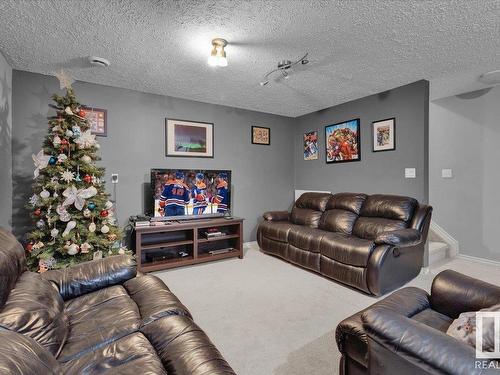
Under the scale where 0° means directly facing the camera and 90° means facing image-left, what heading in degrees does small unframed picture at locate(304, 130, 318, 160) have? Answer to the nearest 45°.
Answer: approximately 45°

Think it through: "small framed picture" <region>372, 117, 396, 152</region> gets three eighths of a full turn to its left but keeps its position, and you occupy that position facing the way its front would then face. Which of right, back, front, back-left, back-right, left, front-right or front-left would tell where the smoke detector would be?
back-right

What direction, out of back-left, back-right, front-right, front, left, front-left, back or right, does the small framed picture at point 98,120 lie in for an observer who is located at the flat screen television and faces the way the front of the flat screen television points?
right

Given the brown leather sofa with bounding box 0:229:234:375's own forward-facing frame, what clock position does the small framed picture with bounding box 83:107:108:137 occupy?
The small framed picture is roughly at 9 o'clock from the brown leather sofa.

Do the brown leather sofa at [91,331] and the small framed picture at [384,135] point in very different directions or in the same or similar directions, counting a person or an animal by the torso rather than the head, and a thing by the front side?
very different directions

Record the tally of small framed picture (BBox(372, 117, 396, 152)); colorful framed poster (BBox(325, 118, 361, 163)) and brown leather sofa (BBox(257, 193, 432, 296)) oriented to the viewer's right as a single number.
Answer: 0

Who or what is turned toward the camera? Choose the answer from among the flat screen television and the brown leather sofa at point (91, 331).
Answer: the flat screen television

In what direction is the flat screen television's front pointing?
toward the camera

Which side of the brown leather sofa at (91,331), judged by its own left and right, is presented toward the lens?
right

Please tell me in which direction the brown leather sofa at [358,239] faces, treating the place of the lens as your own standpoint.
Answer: facing the viewer and to the left of the viewer

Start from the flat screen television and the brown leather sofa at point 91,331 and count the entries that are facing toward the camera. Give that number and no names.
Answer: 1

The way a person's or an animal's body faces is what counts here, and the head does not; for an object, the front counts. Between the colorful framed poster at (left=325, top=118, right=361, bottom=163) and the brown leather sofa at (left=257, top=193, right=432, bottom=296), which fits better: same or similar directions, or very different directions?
same or similar directions

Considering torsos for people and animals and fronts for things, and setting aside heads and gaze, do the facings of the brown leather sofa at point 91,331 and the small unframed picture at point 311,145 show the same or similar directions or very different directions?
very different directions
